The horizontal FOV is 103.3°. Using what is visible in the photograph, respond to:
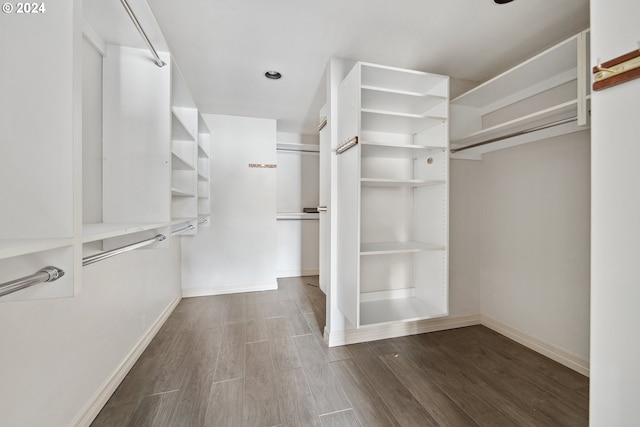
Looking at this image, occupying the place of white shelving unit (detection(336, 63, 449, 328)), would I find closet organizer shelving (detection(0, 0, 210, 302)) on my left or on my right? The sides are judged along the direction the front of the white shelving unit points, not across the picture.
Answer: on my right

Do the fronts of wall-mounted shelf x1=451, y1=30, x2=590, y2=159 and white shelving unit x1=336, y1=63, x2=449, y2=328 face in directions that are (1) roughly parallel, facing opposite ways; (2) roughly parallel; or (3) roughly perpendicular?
roughly perpendicular

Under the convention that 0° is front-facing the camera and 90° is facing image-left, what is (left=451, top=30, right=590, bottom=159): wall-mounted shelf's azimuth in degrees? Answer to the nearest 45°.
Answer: approximately 45°

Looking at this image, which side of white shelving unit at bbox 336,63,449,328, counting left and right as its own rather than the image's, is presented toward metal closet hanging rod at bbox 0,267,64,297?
right

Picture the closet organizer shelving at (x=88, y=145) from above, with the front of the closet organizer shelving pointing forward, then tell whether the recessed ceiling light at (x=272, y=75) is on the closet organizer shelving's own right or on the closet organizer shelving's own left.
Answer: on the closet organizer shelving's own left

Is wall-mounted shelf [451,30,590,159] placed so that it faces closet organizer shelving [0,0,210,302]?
yes

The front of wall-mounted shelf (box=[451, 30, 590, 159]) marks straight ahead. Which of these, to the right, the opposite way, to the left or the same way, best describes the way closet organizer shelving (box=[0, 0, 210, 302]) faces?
the opposite way

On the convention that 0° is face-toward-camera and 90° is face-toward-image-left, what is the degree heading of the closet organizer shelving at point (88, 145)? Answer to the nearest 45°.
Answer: approximately 315°

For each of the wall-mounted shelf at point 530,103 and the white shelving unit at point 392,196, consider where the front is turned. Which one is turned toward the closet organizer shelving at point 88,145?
the wall-mounted shelf

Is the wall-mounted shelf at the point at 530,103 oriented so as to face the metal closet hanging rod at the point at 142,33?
yes
